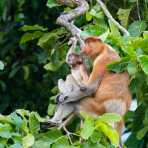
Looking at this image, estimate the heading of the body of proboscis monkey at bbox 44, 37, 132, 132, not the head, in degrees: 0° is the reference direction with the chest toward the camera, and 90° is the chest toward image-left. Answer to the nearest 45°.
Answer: approximately 90°

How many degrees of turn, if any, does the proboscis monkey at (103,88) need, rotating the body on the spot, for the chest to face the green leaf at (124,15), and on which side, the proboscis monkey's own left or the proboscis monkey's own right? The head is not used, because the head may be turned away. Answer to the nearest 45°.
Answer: approximately 90° to the proboscis monkey's own right

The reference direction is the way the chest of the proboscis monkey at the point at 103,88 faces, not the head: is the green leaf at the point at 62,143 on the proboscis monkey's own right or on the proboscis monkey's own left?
on the proboscis monkey's own left

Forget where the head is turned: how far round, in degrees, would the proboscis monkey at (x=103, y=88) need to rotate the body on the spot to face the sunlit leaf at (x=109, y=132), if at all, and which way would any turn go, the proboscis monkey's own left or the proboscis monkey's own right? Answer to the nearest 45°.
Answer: approximately 90° to the proboscis monkey's own left
